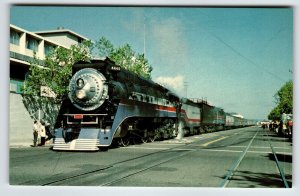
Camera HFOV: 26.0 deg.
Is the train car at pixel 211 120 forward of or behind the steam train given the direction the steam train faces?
behind

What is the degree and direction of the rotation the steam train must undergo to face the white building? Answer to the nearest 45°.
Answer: approximately 90° to its right

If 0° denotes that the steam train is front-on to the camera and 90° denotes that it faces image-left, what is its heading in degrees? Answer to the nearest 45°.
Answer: approximately 45°

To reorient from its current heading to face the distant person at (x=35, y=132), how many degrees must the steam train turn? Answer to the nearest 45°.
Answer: approximately 90° to its right
